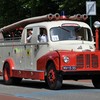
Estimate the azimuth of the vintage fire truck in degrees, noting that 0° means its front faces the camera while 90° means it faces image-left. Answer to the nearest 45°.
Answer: approximately 315°
